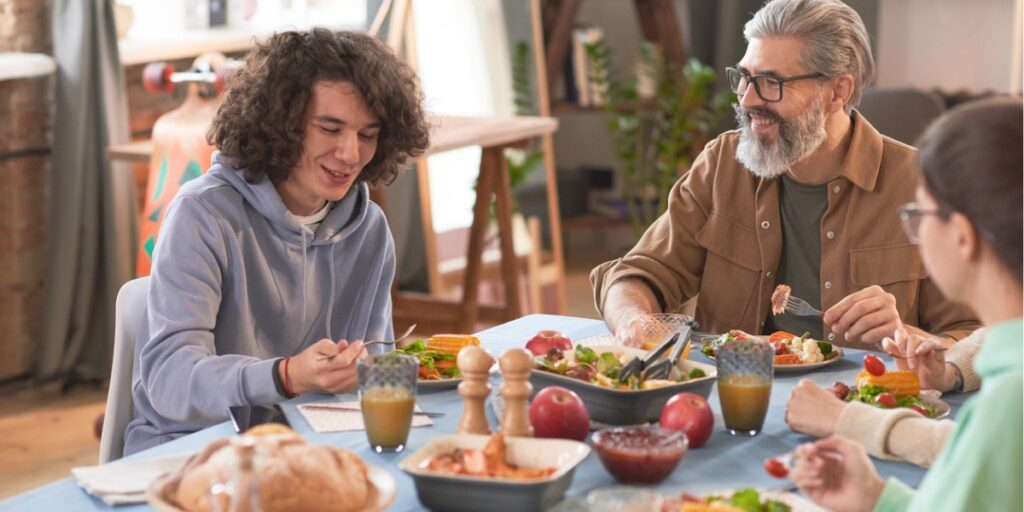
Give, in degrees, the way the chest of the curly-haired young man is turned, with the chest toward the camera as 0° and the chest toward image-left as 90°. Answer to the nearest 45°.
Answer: approximately 315°

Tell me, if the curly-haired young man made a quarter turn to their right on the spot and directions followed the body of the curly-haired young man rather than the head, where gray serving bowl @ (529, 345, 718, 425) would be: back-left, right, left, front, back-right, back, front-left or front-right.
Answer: left

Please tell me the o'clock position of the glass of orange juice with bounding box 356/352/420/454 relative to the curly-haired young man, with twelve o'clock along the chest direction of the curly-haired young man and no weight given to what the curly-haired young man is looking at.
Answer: The glass of orange juice is roughly at 1 o'clock from the curly-haired young man.

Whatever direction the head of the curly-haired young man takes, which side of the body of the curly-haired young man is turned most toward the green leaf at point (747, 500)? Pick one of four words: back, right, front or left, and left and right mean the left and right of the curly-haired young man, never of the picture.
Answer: front

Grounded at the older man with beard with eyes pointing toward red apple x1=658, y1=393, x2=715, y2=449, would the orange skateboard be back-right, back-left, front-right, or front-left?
back-right

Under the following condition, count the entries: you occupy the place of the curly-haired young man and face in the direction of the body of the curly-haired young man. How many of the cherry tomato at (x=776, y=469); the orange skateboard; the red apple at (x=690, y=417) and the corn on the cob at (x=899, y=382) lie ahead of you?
3

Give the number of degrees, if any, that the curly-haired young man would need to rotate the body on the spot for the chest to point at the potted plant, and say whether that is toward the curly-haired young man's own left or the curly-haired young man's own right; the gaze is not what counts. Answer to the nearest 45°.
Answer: approximately 90° to the curly-haired young man's own left

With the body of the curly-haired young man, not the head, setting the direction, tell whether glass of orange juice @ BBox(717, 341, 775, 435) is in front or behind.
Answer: in front

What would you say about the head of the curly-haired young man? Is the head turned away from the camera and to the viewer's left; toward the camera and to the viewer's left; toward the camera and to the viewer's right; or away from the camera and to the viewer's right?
toward the camera and to the viewer's right

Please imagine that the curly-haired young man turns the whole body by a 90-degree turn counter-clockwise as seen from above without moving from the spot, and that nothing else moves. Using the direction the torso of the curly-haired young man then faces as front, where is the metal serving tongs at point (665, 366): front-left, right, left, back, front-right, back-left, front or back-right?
right

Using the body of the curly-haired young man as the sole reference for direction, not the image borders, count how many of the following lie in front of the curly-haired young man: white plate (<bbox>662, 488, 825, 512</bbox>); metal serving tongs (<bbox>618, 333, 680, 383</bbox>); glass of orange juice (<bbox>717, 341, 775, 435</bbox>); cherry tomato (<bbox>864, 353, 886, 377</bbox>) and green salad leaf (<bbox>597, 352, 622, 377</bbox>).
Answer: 5

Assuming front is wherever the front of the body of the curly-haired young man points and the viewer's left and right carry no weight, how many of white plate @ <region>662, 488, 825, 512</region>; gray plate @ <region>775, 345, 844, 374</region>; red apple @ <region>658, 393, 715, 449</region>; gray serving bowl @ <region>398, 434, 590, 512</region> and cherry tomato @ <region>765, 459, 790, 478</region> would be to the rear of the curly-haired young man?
0

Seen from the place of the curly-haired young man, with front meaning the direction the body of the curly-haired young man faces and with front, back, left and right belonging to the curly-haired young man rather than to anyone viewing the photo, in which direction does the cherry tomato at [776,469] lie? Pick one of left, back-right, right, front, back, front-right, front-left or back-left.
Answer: front

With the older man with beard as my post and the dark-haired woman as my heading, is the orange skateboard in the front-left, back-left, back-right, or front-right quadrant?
back-right

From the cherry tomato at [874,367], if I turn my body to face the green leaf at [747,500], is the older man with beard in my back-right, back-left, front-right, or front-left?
back-right

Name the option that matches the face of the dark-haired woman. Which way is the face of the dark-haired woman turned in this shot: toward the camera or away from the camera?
away from the camera
